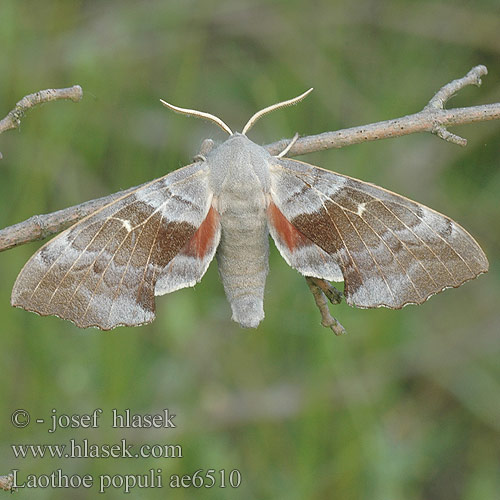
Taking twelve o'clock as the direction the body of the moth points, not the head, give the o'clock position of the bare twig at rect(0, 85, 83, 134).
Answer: The bare twig is roughly at 9 o'clock from the moth.

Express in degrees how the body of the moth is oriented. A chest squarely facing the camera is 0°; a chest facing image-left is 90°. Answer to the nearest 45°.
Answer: approximately 180°
